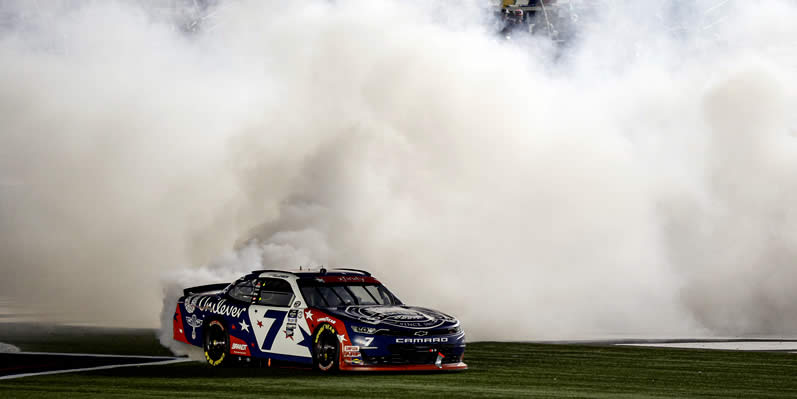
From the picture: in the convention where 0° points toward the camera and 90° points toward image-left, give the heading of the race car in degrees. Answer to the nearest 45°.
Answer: approximately 315°
